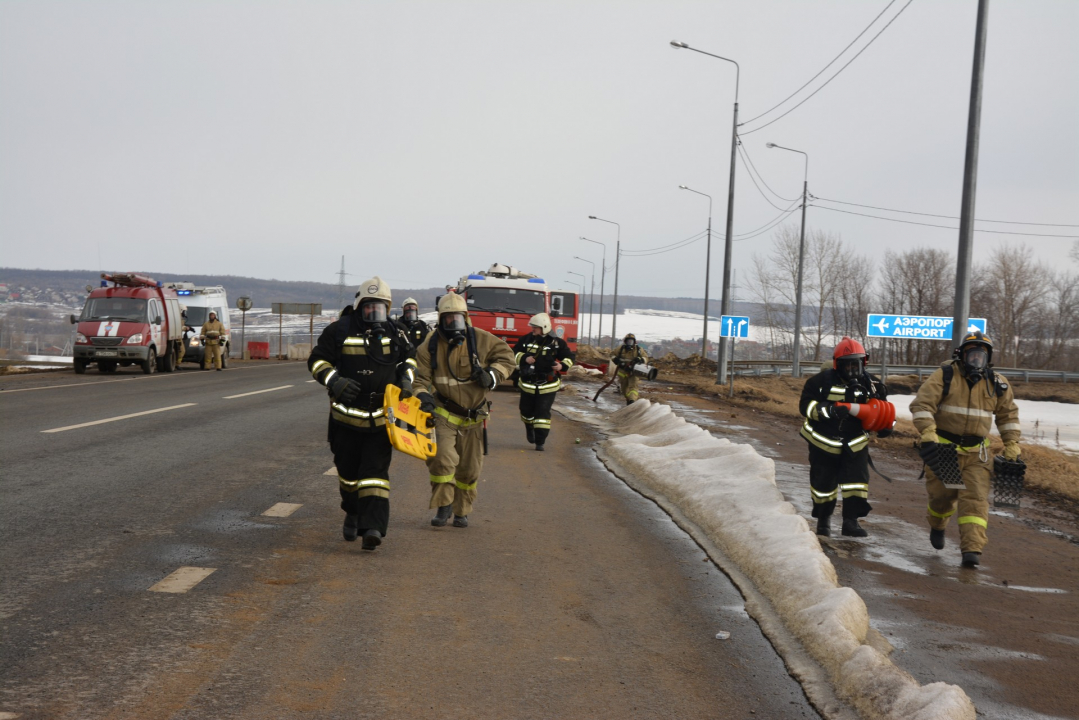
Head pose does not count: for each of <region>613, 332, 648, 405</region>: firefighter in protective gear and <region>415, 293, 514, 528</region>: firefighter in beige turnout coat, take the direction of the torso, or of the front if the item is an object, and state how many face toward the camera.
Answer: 2

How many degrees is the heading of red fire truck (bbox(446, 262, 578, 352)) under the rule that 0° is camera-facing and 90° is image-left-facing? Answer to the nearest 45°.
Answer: approximately 0°

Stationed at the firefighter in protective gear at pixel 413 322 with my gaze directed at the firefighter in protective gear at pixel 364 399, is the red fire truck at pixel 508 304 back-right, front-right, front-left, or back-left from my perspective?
back-left

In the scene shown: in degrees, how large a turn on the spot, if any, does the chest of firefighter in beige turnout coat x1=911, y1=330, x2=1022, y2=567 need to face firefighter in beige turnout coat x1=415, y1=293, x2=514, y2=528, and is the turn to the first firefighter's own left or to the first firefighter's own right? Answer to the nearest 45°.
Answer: approximately 45° to the first firefighter's own right

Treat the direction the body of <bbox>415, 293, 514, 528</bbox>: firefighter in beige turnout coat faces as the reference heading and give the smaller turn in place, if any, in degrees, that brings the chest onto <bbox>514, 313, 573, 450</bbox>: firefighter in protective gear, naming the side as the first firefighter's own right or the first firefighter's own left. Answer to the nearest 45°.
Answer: approximately 180°

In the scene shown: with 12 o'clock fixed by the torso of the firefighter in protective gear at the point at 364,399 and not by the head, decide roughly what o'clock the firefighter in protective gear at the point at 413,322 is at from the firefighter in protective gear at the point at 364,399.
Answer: the firefighter in protective gear at the point at 413,322 is roughly at 6 o'clock from the firefighter in protective gear at the point at 364,399.
